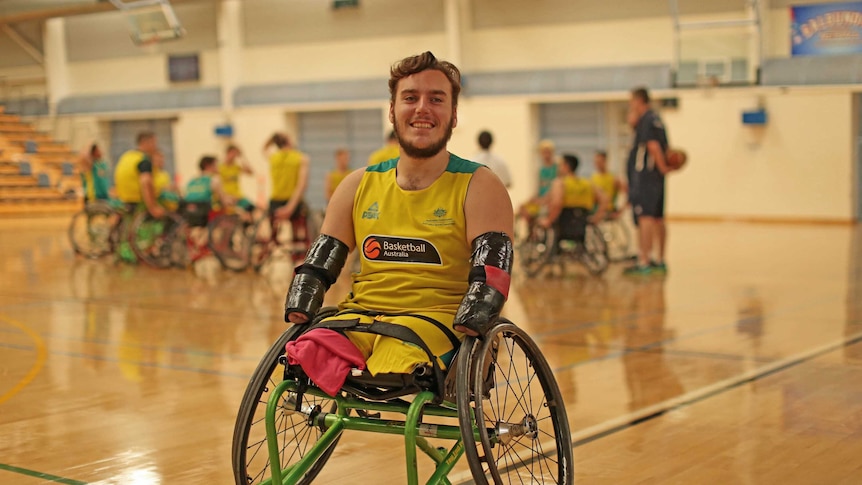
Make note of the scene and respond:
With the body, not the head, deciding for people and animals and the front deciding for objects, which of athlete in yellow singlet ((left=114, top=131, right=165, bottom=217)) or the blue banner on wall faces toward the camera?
the blue banner on wall

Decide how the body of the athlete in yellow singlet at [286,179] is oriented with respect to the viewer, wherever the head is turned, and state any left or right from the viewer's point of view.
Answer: facing away from the viewer and to the left of the viewer

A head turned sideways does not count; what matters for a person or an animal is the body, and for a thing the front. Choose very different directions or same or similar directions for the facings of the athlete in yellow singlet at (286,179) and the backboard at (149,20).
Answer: very different directions

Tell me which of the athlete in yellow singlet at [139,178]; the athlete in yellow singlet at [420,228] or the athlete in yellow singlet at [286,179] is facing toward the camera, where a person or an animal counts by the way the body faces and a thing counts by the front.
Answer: the athlete in yellow singlet at [420,228]

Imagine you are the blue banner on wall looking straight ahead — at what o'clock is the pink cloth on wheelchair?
The pink cloth on wheelchair is roughly at 12 o'clock from the blue banner on wall.

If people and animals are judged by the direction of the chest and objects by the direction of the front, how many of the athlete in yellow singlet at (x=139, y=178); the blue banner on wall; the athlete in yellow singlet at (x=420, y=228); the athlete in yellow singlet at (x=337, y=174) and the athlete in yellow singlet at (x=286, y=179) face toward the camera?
3

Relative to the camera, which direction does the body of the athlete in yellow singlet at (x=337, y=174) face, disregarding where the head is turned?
toward the camera

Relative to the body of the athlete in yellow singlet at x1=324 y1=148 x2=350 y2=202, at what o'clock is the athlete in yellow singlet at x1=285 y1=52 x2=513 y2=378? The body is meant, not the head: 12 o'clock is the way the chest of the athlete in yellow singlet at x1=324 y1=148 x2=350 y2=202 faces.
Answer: the athlete in yellow singlet at x1=285 y1=52 x2=513 y2=378 is roughly at 12 o'clock from the athlete in yellow singlet at x1=324 y1=148 x2=350 y2=202.

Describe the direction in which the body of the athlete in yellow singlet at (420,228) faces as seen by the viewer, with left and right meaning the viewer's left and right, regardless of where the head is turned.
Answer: facing the viewer

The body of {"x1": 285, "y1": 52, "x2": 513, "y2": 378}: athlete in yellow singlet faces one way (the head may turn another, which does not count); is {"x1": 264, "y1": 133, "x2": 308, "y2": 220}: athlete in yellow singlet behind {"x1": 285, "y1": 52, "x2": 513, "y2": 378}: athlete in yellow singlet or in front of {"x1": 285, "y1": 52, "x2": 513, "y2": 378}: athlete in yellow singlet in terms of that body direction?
behind

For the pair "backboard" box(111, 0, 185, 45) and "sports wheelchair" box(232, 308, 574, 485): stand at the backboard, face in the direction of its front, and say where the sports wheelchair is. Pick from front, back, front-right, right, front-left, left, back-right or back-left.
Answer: front-right

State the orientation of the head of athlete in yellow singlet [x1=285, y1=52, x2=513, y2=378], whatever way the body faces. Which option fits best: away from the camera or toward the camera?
toward the camera

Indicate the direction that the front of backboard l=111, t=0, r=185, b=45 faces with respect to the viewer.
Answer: facing the viewer and to the right of the viewer

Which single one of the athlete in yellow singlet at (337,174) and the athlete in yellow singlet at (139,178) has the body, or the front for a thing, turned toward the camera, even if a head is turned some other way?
the athlete in yellow singlet at (337,174)

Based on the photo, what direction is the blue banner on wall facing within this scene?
toward the camera

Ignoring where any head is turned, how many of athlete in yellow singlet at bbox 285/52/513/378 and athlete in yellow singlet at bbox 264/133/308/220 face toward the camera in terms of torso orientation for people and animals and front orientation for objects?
1

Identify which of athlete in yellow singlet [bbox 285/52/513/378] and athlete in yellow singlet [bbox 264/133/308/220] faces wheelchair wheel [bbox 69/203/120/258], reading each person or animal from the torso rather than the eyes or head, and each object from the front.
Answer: athlete in yellow singlet [bbox 264/133/308/220]
